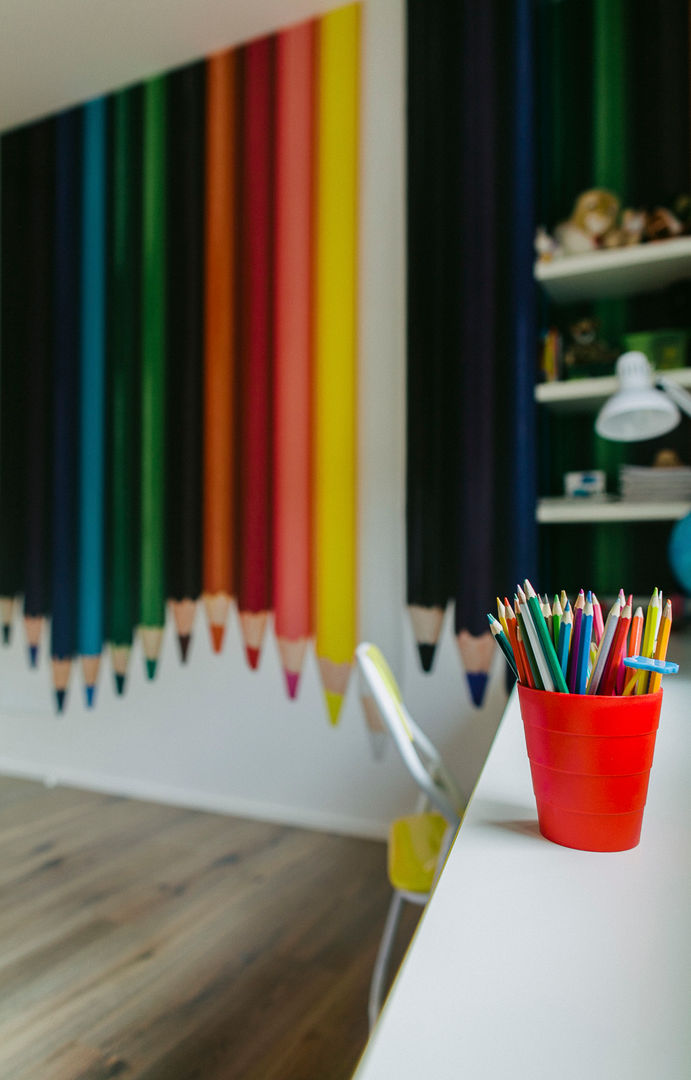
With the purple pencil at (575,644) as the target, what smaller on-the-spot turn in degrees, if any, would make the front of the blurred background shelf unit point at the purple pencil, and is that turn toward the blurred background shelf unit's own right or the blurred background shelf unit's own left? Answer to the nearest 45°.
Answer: approximately 45° to the blurred background shelf unit's own left

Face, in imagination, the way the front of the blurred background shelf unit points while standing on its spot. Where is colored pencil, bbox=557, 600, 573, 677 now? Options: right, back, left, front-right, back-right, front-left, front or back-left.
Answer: front-left

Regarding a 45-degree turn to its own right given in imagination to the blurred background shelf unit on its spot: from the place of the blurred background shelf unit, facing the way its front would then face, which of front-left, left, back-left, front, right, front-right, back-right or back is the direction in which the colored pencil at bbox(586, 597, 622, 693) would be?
left

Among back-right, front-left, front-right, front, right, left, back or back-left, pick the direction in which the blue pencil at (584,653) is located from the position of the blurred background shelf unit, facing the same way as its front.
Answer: front-left

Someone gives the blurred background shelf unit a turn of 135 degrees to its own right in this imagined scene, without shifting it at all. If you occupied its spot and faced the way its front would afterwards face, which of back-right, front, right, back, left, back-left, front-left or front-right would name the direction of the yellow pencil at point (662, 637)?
back
